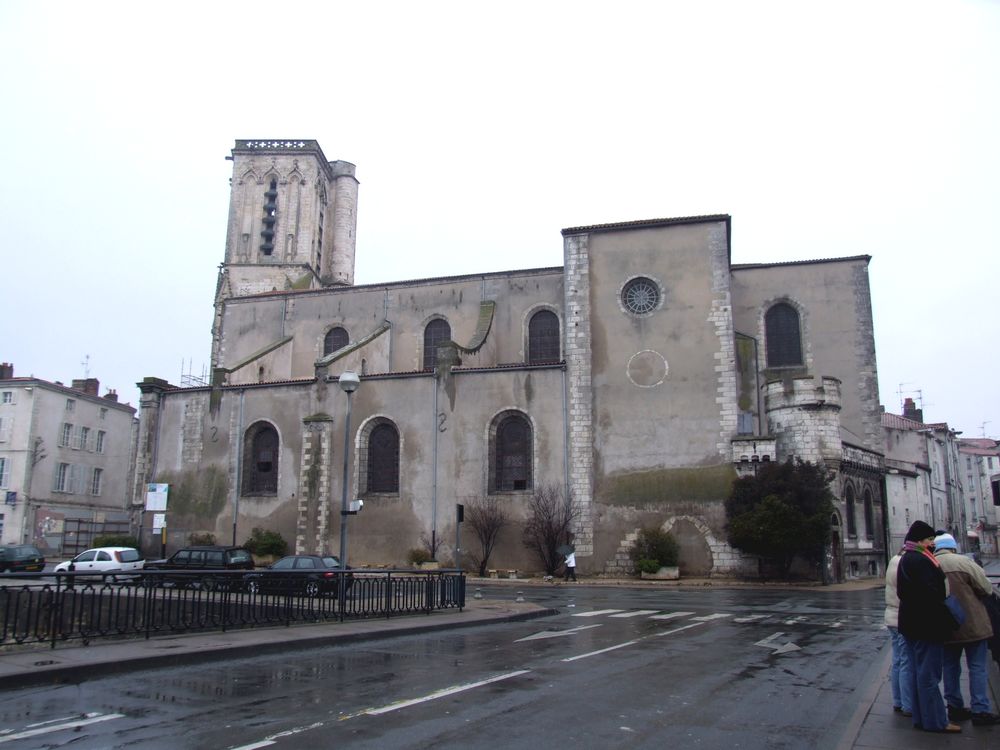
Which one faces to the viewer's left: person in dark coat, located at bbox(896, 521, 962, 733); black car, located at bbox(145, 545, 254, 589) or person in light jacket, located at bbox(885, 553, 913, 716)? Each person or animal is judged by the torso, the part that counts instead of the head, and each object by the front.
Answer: the black car

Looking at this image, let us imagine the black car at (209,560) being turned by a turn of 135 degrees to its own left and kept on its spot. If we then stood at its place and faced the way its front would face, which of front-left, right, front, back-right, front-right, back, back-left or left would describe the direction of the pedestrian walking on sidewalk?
front-left

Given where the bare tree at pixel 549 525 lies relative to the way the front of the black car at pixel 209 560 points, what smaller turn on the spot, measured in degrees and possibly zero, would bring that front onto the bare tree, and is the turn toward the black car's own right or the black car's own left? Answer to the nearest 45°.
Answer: approximately 180°

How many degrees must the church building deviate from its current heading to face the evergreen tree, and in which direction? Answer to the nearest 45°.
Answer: approximately 45° to its left

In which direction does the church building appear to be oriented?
to the viewer's left

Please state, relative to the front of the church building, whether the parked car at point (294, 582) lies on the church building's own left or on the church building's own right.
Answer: on the church building's own left

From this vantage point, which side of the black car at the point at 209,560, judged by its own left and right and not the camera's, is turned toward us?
left

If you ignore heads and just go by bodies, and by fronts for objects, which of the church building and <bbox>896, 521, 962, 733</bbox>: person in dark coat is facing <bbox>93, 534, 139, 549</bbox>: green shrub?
the church building

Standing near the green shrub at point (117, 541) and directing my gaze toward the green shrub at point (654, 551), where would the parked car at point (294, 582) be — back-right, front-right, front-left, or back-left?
front-right

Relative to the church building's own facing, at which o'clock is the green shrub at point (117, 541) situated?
The green shrub is roughly at 3 o'clock from the church building.
